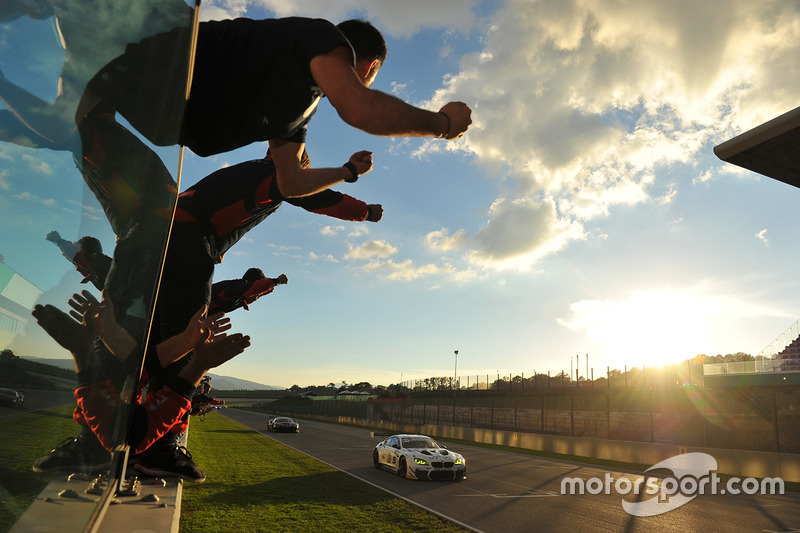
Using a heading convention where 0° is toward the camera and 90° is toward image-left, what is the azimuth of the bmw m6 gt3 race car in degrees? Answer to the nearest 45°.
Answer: approximately 315°

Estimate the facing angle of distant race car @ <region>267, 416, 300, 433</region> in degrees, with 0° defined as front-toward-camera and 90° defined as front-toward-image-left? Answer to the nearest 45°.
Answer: approximately 315°

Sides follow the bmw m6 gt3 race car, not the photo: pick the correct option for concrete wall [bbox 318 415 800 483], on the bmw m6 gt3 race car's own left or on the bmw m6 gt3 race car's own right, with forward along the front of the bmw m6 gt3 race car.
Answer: on the bmw m6 gt3 race car's own left
